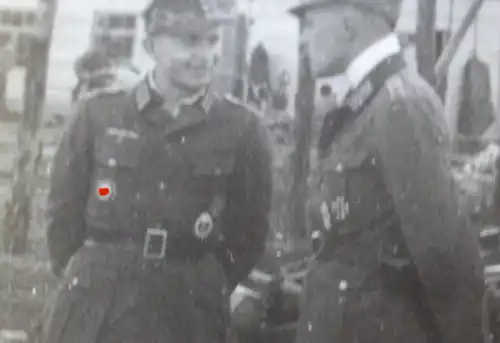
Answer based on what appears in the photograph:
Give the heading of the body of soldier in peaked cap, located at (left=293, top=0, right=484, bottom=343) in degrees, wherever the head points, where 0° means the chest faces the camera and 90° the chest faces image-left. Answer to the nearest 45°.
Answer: approximately 90°
